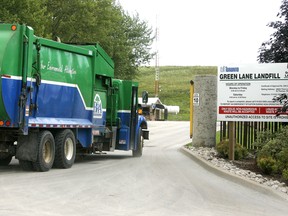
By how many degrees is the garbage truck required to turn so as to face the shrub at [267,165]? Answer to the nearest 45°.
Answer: approximately 45° to its right

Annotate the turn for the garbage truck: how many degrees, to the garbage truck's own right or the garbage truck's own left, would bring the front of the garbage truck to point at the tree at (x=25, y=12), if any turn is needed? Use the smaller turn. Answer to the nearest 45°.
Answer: approximately 45° to the garbage truck's own left

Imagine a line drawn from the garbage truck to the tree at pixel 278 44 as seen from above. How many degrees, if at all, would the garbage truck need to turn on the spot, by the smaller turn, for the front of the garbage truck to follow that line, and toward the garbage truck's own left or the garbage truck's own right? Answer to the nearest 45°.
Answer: approximately 45° to the garbage truck's own right

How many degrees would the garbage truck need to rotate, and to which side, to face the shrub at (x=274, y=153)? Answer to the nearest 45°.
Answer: approximately 45° to its right

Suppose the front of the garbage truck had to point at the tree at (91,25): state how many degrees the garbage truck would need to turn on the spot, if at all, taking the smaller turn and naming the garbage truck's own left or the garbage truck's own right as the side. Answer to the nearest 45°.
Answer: approximately 45° to the garbage truck's own left

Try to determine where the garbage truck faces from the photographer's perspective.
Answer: facing away from the viewer and to the right of the viewer

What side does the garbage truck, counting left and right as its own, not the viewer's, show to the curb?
right
